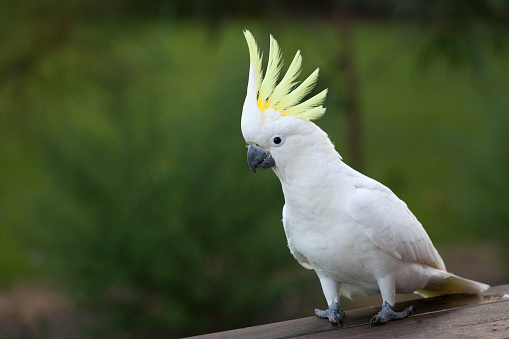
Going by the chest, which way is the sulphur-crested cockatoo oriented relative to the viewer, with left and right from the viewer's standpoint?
facing the viewer and to the left of the viewer
